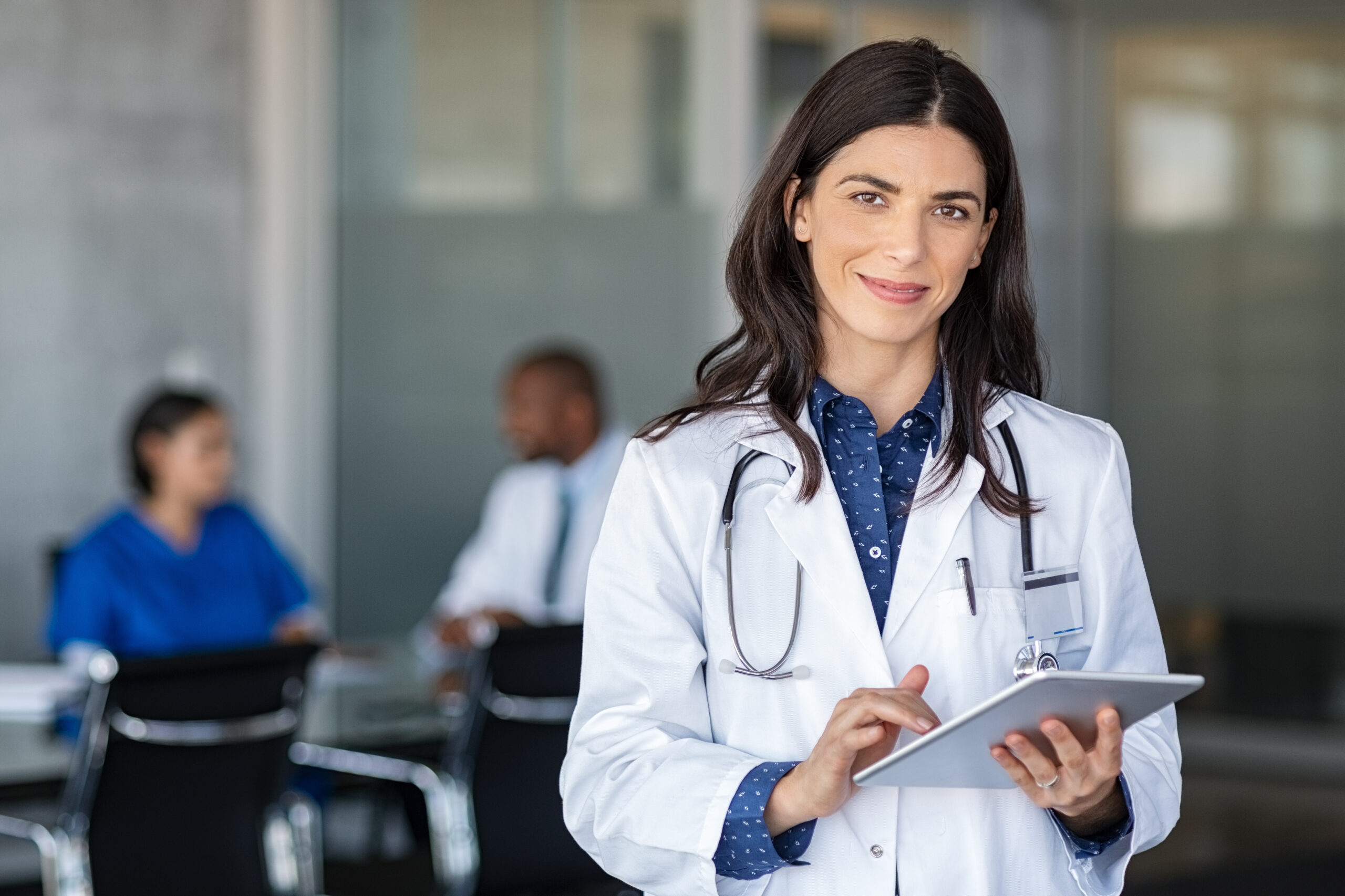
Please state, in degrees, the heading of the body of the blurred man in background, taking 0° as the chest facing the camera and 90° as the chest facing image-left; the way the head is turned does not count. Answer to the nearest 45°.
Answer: approximately 45°

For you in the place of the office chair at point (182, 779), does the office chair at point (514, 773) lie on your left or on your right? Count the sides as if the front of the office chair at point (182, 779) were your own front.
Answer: on your right

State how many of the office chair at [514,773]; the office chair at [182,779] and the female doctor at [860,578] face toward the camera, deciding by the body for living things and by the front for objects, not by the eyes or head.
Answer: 1

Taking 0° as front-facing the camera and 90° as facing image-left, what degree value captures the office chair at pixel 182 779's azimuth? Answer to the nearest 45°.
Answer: approximately 135°

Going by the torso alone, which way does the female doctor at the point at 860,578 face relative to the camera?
toward the camera

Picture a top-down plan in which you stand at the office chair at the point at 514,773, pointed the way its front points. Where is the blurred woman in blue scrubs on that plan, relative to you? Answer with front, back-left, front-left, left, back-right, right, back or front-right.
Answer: front

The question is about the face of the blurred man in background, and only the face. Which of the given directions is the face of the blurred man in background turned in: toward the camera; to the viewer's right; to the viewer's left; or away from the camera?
to the viewer's left

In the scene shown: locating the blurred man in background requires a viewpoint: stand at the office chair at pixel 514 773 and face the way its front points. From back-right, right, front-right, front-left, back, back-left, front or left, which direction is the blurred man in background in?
front-right

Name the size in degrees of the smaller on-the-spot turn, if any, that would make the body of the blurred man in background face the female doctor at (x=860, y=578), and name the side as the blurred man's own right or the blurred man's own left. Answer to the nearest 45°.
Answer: approximately 45° to the blurred man's own left

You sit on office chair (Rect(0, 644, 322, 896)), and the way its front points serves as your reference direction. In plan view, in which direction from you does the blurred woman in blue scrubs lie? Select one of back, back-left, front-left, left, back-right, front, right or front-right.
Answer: front-right

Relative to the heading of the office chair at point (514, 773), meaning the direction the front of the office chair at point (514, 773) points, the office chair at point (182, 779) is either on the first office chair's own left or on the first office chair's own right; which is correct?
on the first office chair's own left

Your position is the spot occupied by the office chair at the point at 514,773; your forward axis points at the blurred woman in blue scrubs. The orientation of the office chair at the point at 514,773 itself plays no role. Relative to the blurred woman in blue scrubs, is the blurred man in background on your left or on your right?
right
